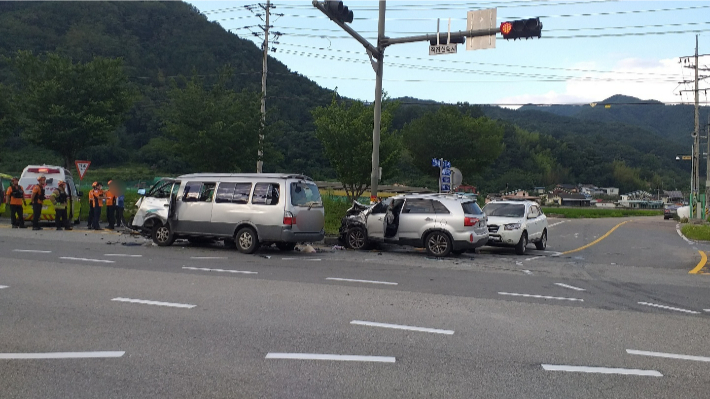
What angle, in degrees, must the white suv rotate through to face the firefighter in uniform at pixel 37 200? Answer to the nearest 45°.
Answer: approximately 45° to its right

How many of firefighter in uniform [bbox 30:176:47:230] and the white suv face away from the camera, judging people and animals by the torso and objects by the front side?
0

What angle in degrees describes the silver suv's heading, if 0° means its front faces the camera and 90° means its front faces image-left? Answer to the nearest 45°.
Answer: approximately 135°

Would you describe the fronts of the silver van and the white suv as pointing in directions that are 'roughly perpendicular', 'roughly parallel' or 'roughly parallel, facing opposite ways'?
roughly perpendicular

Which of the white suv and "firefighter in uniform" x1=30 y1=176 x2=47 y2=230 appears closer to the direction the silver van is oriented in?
the firefighter in uniform

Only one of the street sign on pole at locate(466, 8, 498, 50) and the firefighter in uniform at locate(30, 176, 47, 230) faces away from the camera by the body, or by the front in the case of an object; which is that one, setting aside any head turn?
the street sign on pole

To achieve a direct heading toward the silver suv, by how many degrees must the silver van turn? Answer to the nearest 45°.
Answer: approximately 135° to its right

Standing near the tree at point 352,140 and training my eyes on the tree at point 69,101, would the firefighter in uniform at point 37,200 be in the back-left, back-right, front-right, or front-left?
front-left

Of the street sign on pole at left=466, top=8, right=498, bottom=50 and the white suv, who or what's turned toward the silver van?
the white suv

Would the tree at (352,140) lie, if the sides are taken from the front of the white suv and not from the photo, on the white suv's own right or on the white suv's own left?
on the white suv's own right

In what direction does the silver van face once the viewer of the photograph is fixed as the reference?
facing away from the viewer and to the left of the viewer

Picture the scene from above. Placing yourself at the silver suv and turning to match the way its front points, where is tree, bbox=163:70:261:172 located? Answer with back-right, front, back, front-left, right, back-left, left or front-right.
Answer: front
